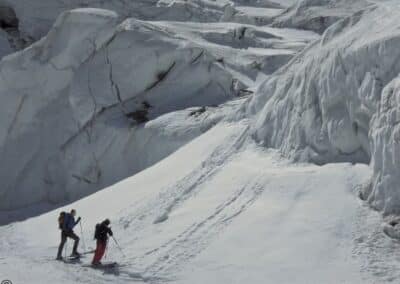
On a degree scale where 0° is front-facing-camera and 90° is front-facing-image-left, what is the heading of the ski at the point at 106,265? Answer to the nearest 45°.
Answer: approximately 270°

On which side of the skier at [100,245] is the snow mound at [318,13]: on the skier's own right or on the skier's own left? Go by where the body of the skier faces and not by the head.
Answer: on the skier's own left

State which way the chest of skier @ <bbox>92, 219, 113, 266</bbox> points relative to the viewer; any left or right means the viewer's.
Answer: facing to the right of the viewer

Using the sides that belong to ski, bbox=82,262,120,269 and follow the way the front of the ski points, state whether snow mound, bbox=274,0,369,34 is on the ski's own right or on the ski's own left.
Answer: on the ski's own left
